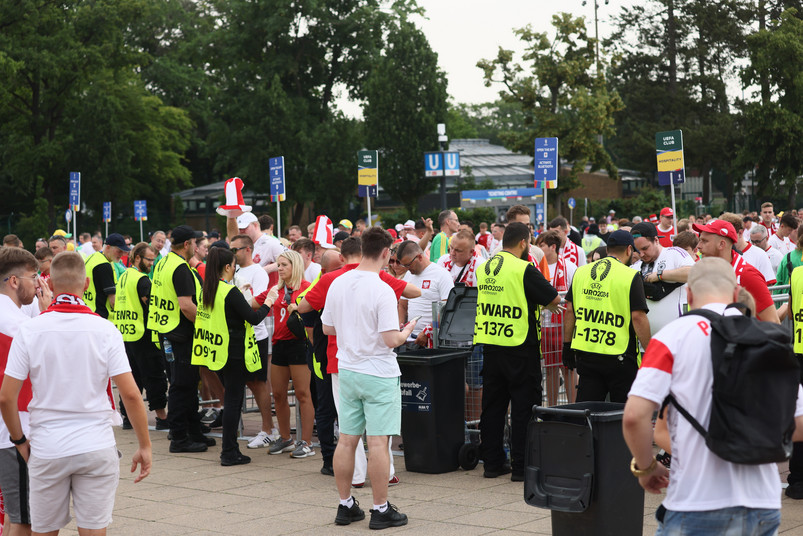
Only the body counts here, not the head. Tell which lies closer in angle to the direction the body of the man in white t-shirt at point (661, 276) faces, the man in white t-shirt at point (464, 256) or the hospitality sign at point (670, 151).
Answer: the man in white t-shirt

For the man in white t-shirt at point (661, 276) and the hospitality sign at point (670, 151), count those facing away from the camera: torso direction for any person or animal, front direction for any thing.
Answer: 0

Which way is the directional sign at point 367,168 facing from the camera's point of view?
toward the camera

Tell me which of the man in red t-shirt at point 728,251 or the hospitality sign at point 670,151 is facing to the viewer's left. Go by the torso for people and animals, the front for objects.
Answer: the man in red t-shirt

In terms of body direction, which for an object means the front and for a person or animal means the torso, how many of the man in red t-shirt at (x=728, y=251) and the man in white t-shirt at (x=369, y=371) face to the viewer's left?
1

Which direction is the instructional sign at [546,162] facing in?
toward the camera

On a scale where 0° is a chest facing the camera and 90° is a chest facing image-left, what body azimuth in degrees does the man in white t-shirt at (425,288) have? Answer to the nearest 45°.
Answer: approximately 45°

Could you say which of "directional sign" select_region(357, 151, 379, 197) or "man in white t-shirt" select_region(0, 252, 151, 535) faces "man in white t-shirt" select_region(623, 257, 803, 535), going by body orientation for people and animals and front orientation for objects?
the directional sign

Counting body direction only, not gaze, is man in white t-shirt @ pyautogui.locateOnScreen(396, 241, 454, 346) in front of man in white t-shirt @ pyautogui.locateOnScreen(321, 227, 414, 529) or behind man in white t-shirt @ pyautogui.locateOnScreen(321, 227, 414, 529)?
in front

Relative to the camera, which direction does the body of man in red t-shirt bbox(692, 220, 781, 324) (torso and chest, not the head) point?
to the viewer's left

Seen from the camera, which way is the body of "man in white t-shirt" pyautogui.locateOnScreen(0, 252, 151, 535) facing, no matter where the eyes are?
away from the camera

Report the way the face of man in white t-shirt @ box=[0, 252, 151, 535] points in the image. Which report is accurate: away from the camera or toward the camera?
away from the camera

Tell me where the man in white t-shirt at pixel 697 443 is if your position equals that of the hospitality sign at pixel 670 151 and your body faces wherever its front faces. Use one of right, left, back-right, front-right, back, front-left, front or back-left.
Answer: front

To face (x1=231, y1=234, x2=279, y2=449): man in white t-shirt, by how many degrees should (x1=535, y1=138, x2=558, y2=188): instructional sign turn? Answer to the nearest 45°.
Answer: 0° — it already faces them

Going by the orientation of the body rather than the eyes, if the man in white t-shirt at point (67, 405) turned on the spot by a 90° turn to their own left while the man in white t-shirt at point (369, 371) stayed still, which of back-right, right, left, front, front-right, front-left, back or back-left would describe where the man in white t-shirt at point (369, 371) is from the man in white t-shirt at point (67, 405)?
back-right

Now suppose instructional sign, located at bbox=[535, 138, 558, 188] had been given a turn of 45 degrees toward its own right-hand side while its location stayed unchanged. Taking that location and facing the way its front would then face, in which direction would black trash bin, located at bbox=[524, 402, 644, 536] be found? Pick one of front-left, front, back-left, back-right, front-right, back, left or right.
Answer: front-left

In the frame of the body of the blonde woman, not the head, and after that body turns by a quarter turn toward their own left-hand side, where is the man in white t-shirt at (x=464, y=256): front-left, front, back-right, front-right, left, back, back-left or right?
front-left
